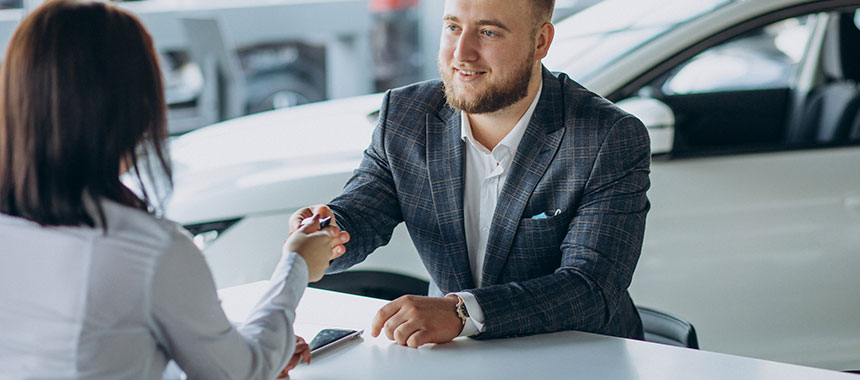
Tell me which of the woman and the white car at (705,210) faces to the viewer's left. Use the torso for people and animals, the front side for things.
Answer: the white car

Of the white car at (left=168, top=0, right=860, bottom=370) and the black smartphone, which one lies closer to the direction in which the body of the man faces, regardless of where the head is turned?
the black smartphone

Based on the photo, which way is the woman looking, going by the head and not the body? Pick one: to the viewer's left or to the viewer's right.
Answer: to the viewer's right

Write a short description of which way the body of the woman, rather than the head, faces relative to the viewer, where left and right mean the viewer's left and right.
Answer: facing away from the viewer and to the right of the viewer

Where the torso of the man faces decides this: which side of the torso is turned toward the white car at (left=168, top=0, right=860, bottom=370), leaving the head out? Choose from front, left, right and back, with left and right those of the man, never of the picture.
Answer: back

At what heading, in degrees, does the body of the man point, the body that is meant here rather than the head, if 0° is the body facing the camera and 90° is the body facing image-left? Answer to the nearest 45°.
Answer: approximately 45°

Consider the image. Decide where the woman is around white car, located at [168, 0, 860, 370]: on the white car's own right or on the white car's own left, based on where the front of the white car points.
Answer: on the white car's own left

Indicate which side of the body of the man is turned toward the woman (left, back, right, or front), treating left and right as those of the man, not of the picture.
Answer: front

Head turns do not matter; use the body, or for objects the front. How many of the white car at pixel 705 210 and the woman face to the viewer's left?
1

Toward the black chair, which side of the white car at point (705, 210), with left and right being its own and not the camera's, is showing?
left

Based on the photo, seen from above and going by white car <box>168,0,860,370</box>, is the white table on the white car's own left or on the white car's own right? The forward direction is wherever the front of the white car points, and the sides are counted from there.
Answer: on the white car's own left

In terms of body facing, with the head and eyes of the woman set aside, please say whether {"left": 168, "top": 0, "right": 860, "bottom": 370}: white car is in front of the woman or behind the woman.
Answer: in front

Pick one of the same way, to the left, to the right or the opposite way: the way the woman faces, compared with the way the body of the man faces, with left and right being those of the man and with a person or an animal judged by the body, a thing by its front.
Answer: the opposite way

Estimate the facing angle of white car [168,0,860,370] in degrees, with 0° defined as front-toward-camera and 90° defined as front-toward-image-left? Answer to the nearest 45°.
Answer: approximately 90°
